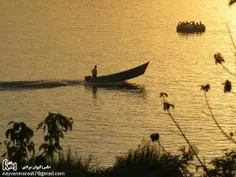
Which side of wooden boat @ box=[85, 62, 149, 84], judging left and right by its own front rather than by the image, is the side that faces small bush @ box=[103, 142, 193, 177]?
right

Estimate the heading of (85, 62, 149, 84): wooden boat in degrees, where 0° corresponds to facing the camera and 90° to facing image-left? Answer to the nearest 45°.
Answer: approximately 270°
